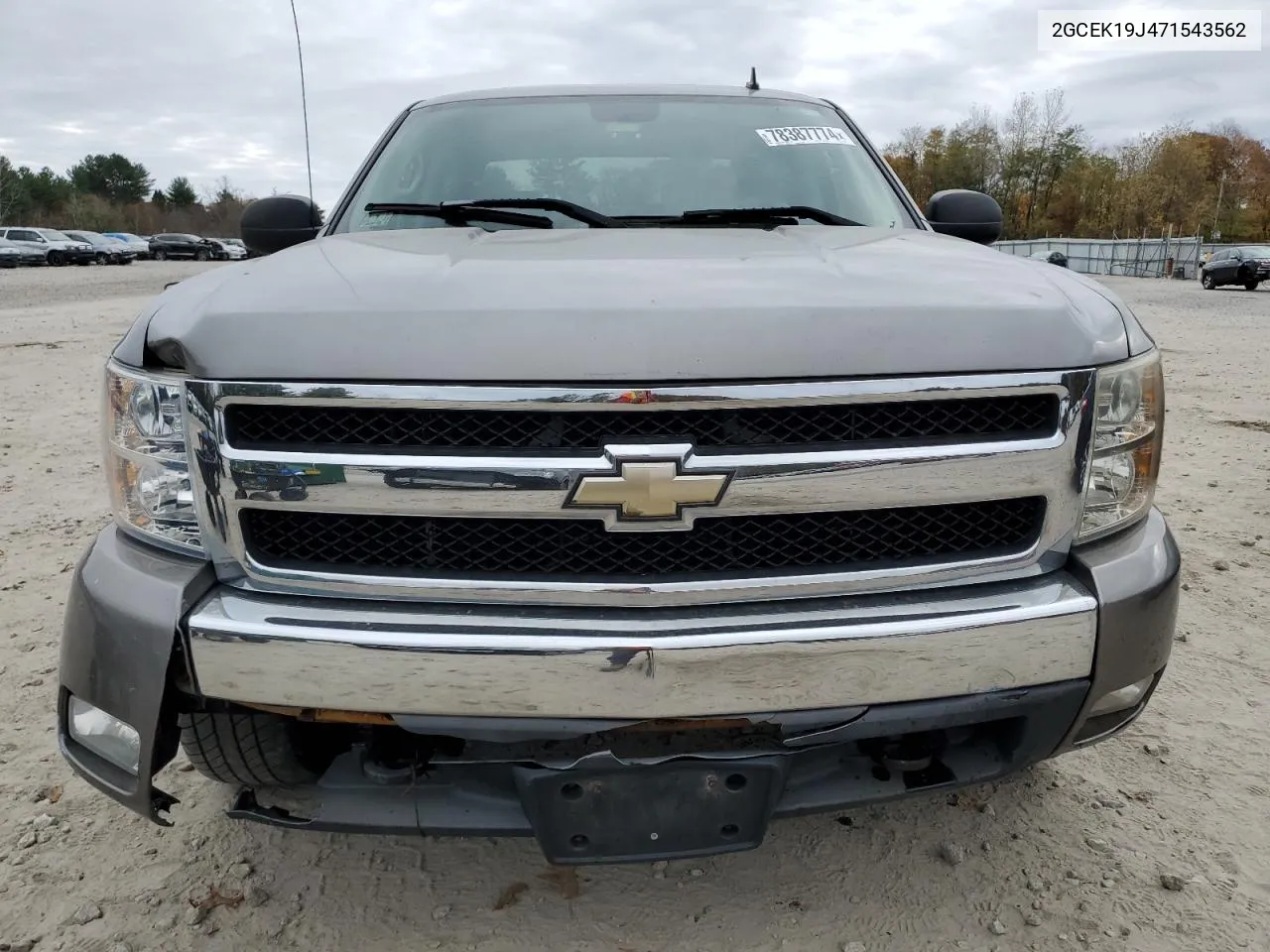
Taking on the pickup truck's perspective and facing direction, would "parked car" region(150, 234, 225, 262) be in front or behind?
behind

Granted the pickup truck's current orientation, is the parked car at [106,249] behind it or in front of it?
behind

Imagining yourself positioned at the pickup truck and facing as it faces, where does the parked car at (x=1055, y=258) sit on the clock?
The parked car is roughly at 7 o'clock from the pickup truck.

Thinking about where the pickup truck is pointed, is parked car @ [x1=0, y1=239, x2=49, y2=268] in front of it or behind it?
behind

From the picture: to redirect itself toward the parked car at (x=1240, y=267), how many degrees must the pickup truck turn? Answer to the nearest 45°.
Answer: approximately 135° to its left

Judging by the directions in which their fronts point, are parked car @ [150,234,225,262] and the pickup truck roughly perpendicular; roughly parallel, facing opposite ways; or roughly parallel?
roughly perpendicular
